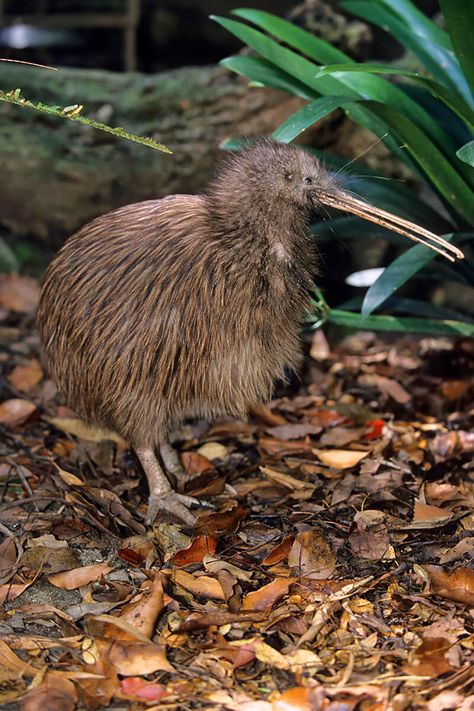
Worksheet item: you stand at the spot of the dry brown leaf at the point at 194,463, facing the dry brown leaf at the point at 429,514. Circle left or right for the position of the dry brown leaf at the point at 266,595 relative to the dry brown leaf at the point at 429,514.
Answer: right

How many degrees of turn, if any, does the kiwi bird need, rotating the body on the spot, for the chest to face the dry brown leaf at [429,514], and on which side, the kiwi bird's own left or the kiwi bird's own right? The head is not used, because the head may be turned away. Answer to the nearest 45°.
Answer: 0° — it already faces it

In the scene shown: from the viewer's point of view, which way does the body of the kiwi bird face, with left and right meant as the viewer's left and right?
facing to the right of the viewer

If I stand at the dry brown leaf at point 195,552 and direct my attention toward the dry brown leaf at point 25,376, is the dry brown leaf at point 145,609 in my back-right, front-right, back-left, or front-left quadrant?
back-left
